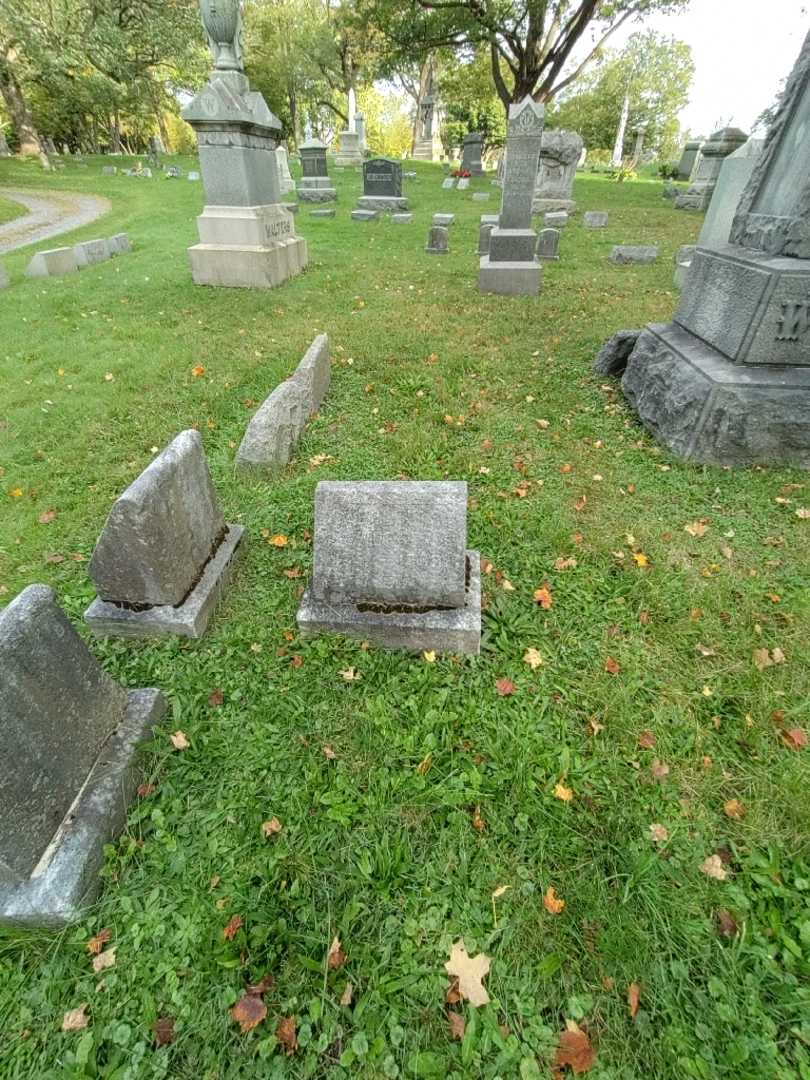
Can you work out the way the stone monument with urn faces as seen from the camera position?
facing the viewer and to the right of the viewer

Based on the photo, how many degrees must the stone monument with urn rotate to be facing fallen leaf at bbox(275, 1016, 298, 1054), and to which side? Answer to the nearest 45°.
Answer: approximately 45° to its right

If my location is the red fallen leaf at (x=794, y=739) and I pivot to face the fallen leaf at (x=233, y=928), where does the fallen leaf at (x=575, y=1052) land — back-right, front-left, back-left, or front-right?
front-left

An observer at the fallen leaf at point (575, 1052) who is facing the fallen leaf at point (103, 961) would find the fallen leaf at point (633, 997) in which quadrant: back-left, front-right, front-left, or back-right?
back-right

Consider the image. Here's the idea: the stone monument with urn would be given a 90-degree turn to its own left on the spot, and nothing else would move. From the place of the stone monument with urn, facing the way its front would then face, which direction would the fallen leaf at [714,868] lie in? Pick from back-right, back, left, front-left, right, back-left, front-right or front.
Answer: back-right

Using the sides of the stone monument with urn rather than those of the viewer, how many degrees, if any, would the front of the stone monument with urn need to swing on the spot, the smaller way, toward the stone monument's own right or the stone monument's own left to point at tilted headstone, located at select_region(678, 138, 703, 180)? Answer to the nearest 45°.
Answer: approximately 90° to the stone monument's own left

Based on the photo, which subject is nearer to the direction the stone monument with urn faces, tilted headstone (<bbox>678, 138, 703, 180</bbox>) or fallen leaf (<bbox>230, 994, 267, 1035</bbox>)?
the fallen leaf

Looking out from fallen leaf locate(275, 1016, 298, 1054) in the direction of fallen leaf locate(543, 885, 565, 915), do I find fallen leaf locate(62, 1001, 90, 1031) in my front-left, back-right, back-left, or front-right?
back-left

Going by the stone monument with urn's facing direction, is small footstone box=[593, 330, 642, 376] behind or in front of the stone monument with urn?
in front

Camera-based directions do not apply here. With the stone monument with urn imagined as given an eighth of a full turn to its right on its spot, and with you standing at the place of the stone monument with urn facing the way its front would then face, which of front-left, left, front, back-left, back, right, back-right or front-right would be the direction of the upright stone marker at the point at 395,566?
front

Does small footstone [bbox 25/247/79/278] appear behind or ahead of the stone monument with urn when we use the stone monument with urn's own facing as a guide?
behind

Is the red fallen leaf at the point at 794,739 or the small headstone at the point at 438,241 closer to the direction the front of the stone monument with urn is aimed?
the red fallen leaf

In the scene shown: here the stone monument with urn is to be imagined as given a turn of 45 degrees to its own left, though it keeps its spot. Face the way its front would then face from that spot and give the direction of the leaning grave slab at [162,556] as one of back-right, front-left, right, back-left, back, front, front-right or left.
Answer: right

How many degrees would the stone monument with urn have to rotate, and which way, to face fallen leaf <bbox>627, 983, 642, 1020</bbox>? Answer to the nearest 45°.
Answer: approximately 45° to its right

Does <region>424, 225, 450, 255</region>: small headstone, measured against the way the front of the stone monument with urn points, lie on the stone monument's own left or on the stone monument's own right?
on the stone monument's own left

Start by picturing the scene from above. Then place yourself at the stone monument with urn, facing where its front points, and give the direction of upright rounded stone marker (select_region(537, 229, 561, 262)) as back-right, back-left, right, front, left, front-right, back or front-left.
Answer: front-left

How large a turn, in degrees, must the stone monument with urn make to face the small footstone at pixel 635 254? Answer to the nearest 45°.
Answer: approximately 45° to its left
